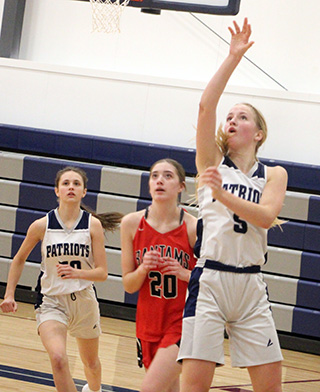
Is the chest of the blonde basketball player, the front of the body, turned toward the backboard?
no

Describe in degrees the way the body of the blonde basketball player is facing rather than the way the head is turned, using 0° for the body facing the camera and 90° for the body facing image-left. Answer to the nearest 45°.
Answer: approximately 0°

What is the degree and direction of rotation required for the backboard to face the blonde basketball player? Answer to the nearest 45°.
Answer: approximately 45° to its left

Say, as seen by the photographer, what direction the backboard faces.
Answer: facing the viewer and to the left of the viewer

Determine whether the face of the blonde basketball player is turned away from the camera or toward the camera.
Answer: toward the camera

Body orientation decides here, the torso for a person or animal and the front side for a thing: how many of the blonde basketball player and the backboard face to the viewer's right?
0
